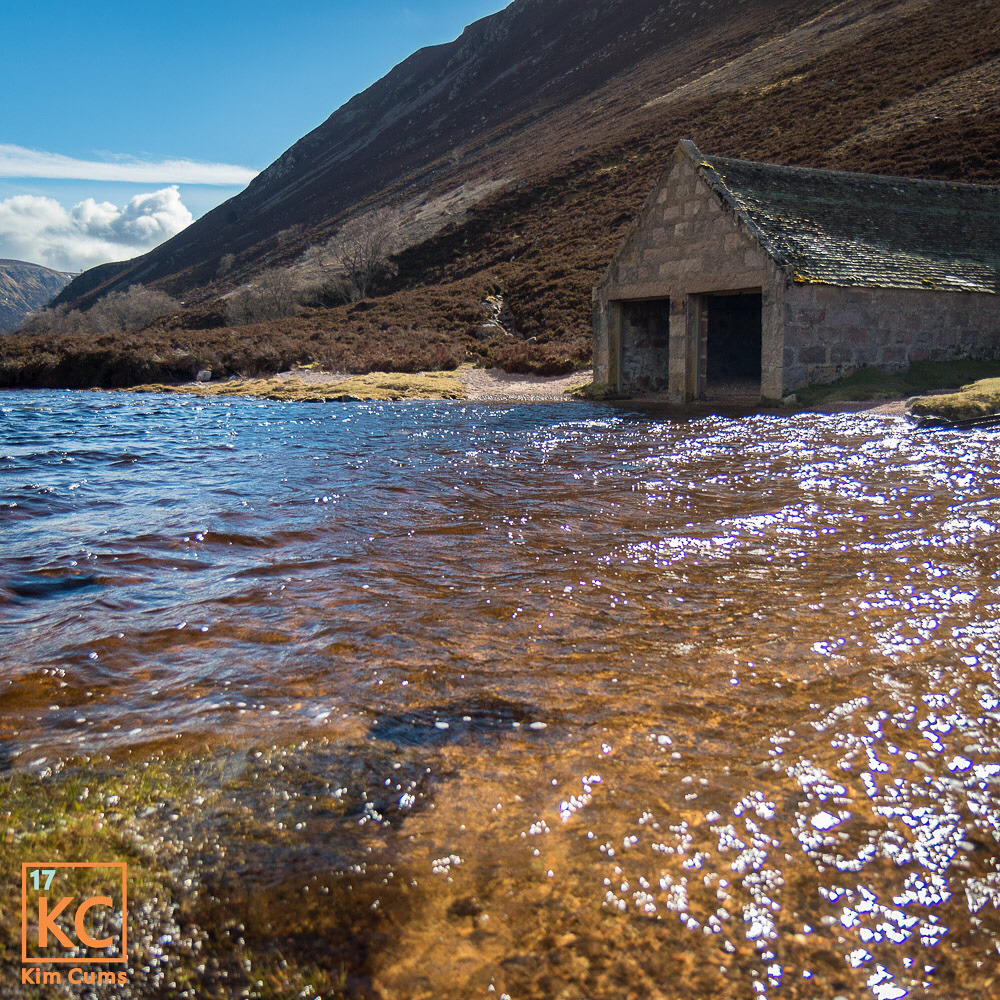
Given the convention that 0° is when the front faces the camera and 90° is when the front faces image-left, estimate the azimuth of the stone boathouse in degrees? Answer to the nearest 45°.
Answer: approximately 45°
